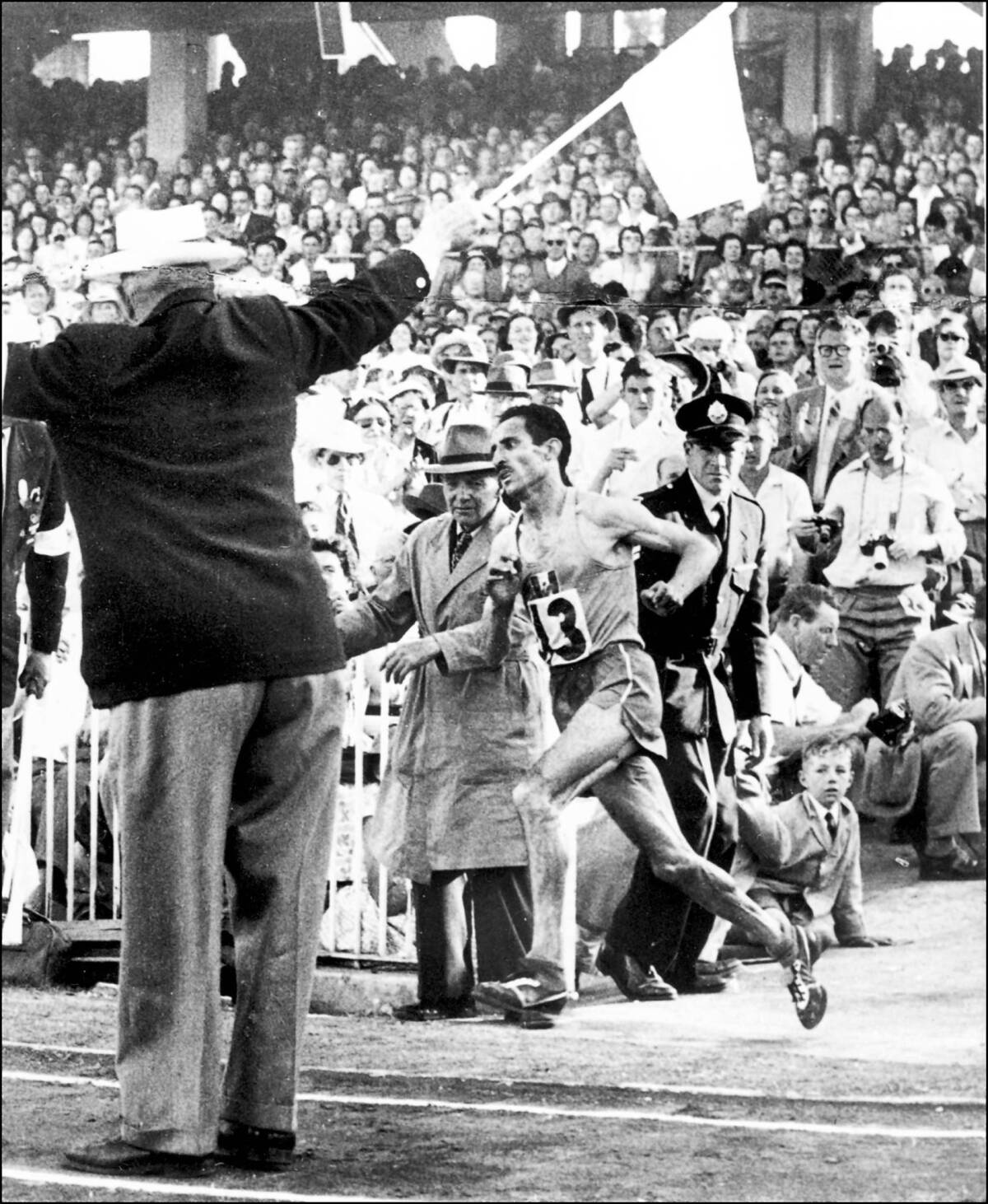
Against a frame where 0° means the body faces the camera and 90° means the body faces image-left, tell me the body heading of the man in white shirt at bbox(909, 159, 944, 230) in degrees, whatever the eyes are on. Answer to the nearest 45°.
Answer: approximately 0°

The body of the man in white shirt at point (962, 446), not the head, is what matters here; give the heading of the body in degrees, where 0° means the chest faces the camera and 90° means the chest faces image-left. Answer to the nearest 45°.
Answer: approximately 0°

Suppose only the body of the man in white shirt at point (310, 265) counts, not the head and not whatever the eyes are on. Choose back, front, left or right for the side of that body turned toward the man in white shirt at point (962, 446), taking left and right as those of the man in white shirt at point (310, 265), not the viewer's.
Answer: left

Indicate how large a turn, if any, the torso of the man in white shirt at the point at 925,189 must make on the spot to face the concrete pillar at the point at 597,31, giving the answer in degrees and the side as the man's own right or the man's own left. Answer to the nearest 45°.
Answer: approximately 90° to the man's own right

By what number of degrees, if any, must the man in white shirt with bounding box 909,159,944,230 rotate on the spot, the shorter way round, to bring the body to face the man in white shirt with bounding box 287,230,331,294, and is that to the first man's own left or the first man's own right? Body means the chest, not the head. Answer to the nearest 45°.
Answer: approximately 90° to the first man's own right
